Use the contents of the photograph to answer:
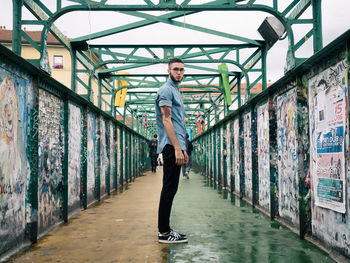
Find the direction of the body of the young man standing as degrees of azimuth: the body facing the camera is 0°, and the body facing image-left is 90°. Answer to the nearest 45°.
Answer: approximately 270°
